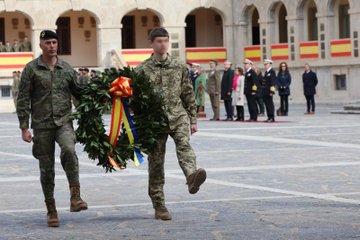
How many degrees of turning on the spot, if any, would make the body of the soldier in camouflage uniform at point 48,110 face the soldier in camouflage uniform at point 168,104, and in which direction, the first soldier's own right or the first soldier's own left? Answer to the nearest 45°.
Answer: approximately 45° to the first soldier's own left

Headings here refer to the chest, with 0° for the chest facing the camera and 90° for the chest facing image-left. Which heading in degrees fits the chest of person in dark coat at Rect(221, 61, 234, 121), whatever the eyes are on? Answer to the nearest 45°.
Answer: approximately 45°

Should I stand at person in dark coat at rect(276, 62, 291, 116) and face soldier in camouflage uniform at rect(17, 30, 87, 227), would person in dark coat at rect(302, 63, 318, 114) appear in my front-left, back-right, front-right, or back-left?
back-left

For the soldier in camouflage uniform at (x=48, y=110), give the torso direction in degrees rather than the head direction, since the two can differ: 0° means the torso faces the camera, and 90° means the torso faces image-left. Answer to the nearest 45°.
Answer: approximately 315°

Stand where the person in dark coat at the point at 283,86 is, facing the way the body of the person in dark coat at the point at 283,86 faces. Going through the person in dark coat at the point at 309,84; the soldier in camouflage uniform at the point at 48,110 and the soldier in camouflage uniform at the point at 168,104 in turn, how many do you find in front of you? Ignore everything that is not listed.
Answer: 2

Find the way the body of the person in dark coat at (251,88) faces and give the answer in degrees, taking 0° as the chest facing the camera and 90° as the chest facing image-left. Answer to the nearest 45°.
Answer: approximately 45°

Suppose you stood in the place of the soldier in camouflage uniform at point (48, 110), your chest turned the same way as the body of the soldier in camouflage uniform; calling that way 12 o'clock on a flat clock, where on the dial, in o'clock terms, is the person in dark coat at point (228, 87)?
The person in dark coat is roughly at 8 o'clock from the soldier in camouflage uniform.

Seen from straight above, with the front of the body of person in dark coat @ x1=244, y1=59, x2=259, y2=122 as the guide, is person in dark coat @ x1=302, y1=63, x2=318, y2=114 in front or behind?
behind
